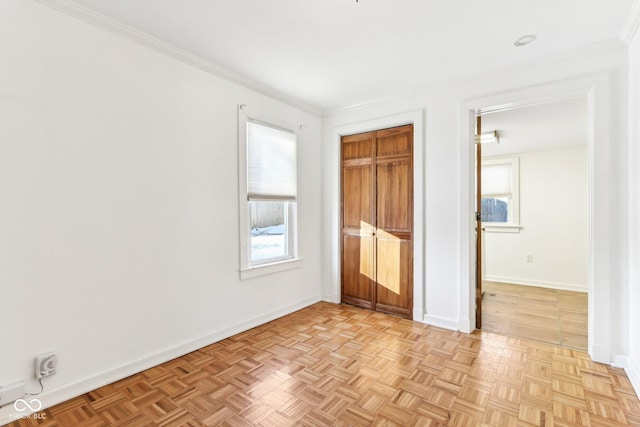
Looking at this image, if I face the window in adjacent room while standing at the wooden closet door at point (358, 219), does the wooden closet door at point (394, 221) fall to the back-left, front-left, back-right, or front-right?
front-right

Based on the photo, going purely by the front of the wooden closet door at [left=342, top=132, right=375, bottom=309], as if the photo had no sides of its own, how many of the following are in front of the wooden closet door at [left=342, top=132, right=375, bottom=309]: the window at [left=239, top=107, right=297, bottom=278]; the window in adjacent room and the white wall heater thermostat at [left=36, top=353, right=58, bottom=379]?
2

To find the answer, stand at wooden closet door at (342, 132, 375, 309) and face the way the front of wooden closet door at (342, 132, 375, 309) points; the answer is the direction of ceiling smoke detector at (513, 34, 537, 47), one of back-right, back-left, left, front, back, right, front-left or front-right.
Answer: left

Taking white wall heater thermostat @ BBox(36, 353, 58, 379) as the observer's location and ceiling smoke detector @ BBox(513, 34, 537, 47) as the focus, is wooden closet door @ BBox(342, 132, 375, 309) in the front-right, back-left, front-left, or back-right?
front-left

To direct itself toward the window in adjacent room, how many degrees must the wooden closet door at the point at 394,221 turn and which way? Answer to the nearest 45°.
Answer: approximately 180°

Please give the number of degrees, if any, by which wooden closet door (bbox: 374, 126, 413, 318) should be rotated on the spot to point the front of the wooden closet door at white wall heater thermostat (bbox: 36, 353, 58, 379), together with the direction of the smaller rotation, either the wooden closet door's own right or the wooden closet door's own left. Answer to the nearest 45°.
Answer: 0° — it already faces it

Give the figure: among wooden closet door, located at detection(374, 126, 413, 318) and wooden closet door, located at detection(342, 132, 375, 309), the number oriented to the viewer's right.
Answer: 0

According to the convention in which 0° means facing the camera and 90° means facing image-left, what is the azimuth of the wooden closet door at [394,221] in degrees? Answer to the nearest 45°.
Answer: approximately 45°

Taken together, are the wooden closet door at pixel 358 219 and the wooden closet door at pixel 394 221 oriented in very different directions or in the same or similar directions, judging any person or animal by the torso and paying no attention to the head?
same or similar directions

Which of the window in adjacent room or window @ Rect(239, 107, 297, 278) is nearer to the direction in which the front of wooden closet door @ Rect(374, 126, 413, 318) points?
the window

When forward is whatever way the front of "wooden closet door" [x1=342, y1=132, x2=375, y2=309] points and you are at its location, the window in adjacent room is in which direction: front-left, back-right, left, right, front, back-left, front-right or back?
back

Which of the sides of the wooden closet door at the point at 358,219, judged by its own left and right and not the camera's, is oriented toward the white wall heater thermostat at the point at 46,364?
front
